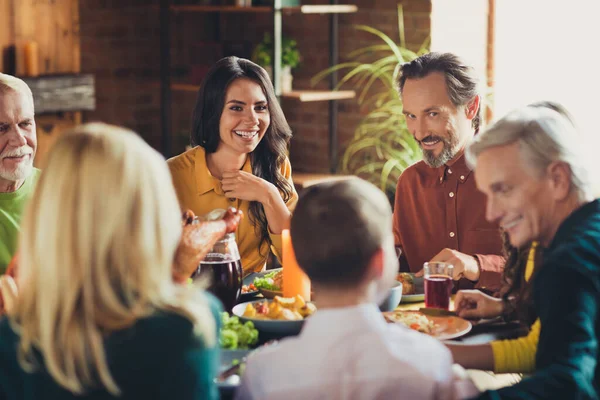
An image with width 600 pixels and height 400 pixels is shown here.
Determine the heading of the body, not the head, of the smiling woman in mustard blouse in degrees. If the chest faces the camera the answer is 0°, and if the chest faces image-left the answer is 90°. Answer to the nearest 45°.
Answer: approximately 0°

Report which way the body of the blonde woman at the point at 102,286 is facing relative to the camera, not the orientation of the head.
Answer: away from the camera

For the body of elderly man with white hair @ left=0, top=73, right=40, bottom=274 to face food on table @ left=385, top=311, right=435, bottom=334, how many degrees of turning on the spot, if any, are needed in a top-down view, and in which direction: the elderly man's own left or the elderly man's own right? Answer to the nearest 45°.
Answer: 0° — they already face it

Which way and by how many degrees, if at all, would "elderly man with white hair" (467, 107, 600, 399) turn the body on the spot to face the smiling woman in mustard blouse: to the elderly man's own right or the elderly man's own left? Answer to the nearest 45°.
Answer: approximately 45° to the elderly man's own right

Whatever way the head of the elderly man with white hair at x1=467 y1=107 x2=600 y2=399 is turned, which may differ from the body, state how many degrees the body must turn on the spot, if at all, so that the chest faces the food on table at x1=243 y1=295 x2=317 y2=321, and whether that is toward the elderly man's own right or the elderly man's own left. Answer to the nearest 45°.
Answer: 0° — they already face it

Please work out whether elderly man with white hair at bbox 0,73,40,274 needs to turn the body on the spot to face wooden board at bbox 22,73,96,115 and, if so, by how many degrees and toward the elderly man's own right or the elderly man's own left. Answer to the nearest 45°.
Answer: approximately 135° to the elderly man's own left

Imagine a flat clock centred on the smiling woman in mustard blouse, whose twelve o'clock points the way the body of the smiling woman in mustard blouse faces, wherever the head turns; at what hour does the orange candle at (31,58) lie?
The orange candle is roughly at 5 o'clock from the smiling woman in mustard blouse.

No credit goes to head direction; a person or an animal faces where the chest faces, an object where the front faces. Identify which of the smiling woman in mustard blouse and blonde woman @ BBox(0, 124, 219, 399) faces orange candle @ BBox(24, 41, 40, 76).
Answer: the blonde woman

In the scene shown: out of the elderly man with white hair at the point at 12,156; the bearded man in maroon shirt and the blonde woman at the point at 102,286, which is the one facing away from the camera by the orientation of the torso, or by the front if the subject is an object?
the blonde woman

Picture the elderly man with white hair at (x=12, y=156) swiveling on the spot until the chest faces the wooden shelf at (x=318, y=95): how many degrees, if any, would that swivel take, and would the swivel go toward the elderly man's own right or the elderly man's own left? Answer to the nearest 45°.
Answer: approximately 90° to the elderly man's own left

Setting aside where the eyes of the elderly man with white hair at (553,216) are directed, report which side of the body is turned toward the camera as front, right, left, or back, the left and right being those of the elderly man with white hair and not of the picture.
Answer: left

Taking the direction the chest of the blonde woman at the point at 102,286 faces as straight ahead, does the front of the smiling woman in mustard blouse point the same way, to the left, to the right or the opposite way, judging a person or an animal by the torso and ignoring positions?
the opposite way

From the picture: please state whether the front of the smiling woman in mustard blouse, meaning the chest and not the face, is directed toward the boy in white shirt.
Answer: yes

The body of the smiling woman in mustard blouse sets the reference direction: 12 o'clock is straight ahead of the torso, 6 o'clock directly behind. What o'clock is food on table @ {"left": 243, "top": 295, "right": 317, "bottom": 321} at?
The food on table is roughly at 12 o'clock from the smiling woman in mustard blouse.
